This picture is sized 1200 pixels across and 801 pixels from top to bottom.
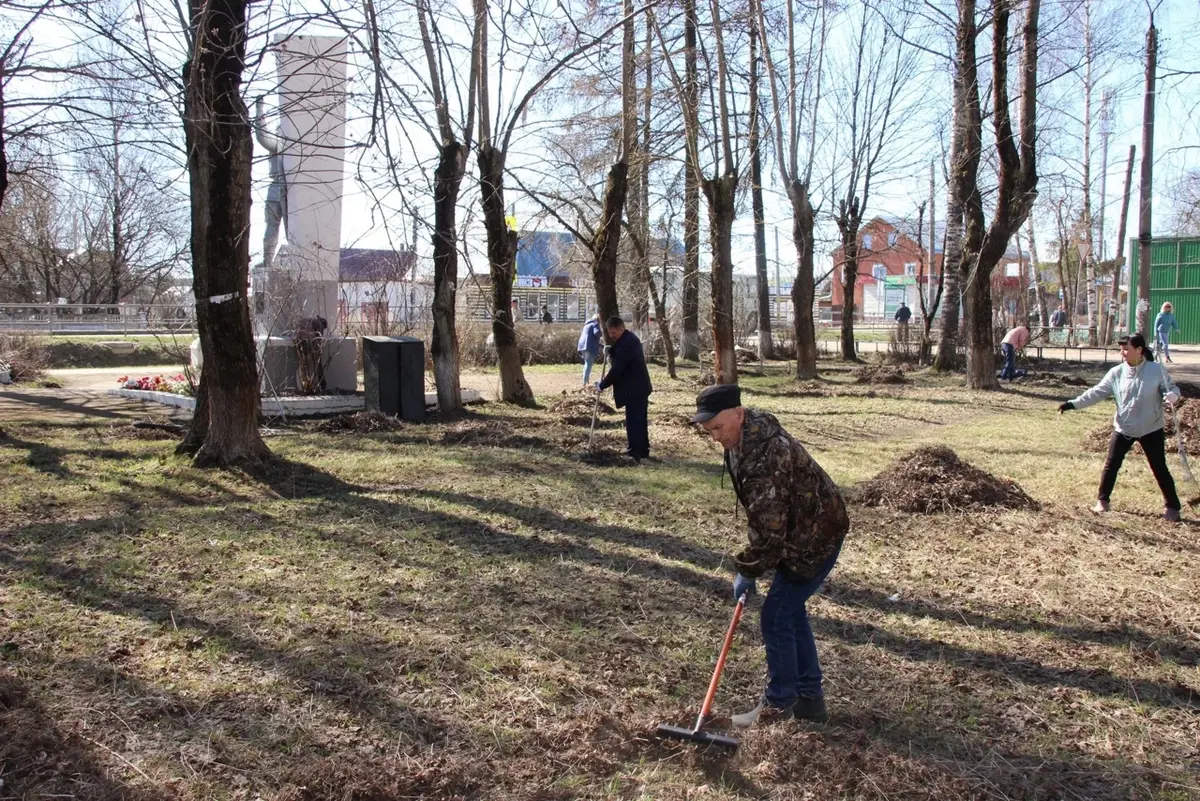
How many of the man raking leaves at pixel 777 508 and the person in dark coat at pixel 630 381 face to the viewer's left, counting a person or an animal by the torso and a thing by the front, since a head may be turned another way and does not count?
2

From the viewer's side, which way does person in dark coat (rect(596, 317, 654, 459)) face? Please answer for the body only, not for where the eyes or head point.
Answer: to the viewer's left

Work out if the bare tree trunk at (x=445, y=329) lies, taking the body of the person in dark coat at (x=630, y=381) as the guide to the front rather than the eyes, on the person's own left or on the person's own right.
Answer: on the person's own right

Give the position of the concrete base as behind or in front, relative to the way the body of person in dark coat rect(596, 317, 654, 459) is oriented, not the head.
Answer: in front

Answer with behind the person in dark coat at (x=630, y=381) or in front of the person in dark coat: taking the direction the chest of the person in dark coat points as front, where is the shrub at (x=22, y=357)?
in front

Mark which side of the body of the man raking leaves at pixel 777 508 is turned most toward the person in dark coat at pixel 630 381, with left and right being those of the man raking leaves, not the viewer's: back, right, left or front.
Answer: right

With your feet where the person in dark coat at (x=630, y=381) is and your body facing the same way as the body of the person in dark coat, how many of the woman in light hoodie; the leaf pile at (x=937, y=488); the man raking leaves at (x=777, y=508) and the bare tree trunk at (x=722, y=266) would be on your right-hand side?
1

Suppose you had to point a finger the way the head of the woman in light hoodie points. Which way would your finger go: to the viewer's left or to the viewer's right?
to the viewer's left

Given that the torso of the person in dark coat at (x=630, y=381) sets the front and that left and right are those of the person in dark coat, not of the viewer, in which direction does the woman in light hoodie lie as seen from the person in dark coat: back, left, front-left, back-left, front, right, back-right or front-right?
back-left

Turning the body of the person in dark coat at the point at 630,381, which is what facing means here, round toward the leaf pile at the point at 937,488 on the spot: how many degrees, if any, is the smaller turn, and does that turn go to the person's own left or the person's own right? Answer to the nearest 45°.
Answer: approximately 135° to the person's own left

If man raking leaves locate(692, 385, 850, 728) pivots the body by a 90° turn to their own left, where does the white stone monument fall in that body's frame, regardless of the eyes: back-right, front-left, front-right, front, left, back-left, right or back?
back-right

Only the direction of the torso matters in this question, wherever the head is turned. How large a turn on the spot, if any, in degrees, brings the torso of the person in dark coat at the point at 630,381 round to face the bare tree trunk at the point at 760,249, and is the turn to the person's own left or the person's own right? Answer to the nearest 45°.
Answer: approximately 90° to the person's own right

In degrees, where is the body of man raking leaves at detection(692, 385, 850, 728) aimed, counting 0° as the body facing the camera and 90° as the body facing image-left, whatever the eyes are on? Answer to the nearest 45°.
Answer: approximately 90°

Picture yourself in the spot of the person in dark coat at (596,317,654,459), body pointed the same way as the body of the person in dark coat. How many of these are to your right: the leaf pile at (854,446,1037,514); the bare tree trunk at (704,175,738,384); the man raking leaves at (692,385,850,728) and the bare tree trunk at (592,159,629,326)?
2

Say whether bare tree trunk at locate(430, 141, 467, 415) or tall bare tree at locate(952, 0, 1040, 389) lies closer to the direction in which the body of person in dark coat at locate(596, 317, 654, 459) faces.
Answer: the bare tree trunk

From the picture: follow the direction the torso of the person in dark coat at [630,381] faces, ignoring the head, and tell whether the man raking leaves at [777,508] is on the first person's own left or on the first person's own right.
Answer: on the first person's own left
